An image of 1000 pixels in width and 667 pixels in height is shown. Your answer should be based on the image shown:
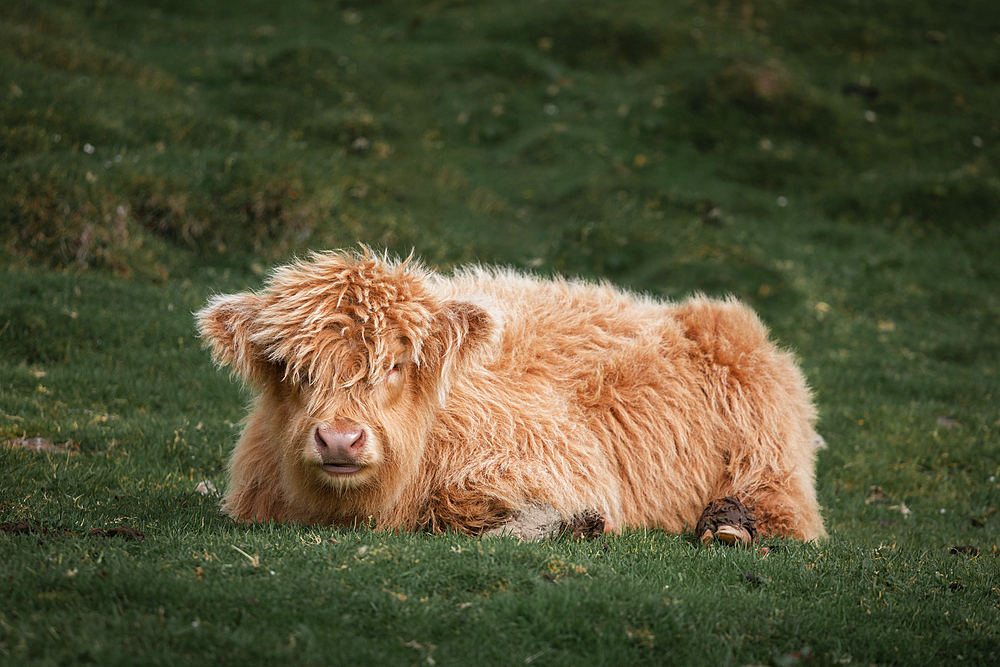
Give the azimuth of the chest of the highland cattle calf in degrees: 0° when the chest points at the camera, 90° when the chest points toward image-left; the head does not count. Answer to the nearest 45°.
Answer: approximately 45°

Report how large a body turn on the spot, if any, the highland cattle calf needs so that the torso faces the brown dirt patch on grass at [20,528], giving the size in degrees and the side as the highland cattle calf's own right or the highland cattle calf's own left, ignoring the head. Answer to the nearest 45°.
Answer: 0° — it already faces it

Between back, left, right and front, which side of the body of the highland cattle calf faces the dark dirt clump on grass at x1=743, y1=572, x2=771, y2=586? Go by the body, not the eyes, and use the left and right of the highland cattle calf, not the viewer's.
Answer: left

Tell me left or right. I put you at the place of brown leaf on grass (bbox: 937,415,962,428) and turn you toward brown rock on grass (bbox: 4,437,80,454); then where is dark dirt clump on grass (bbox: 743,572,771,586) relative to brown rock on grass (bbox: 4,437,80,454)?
left

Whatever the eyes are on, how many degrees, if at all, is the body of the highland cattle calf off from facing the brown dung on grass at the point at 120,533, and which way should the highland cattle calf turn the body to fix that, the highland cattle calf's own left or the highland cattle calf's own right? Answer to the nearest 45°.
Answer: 0° — it already faces it

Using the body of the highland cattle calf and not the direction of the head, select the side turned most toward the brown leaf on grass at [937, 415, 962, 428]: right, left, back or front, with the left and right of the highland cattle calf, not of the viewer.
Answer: back

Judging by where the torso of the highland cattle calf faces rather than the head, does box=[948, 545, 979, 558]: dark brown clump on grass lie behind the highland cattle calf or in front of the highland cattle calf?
behind
